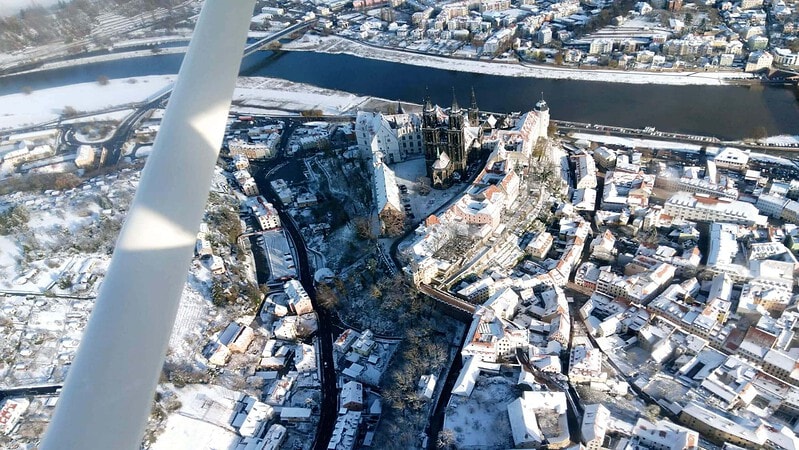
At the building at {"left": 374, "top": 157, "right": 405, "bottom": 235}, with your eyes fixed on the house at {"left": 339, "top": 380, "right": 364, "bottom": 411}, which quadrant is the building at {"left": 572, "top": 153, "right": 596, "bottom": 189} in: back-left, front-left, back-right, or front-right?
back-left

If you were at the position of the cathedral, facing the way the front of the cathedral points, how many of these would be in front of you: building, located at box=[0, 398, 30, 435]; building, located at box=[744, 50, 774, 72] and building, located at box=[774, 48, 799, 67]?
1

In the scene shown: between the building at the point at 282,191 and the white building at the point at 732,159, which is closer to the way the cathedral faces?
the building

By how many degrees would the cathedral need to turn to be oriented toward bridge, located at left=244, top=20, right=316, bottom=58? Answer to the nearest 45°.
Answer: approximately 90° to its right

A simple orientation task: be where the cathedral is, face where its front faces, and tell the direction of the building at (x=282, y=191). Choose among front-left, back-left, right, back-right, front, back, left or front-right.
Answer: front-right

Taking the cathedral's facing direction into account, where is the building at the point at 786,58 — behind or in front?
behind

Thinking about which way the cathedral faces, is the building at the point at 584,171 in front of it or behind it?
behind

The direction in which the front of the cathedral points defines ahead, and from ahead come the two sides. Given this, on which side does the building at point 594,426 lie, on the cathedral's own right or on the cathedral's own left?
on the cathedral's own left

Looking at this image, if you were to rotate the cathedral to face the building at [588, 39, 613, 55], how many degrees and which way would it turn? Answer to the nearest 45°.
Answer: approximately 180°

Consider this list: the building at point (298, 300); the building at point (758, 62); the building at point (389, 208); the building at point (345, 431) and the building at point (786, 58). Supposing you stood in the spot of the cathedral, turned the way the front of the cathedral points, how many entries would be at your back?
2

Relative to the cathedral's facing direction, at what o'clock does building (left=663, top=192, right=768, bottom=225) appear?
The building is roughly at 8 o'clock from the cathedral.

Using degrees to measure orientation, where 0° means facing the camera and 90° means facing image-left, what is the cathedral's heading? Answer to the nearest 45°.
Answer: approximately 45°

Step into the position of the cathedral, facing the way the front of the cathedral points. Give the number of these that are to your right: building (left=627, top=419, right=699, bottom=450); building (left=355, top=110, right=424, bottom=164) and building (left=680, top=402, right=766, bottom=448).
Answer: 1

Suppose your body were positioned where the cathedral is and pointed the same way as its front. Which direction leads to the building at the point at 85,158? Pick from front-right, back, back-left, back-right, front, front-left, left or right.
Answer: front-right
